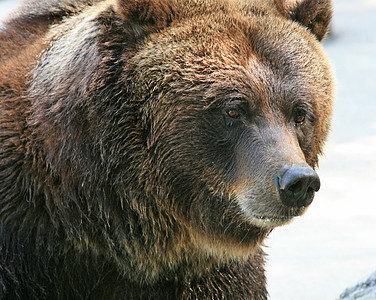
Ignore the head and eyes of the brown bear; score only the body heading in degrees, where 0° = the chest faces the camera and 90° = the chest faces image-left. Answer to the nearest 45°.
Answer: approximately 315°
